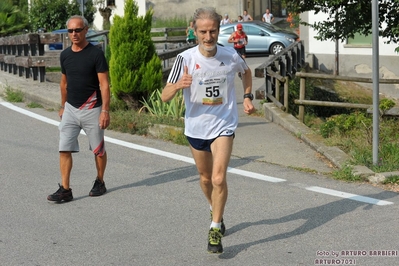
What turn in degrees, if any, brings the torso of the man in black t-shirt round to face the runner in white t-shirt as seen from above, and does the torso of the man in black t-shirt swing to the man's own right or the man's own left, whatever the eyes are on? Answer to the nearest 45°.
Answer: approximately 90° to the man's own left

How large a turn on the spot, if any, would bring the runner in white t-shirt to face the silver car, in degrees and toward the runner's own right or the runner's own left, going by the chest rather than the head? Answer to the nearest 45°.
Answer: approximately 180°

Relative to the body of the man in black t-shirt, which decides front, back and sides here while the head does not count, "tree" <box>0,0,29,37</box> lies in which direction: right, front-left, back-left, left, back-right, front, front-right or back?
back-right

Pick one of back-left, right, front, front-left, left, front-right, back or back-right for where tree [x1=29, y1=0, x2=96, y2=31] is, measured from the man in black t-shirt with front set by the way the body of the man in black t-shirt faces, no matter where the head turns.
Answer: back-right

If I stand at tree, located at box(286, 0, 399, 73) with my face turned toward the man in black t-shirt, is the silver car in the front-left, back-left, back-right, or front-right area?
back-right

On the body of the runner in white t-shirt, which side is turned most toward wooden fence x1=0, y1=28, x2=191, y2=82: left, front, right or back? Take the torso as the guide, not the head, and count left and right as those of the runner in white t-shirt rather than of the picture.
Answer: back

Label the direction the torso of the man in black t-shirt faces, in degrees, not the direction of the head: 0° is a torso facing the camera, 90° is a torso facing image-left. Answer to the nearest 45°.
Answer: approximately 45°

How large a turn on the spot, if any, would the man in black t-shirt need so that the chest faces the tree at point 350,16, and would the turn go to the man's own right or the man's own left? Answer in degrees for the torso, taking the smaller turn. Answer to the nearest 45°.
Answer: approximately 180°

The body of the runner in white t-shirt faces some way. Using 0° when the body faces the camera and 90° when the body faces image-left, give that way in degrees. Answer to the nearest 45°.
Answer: approximately 0°

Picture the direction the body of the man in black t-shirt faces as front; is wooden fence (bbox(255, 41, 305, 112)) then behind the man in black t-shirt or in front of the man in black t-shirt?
behind

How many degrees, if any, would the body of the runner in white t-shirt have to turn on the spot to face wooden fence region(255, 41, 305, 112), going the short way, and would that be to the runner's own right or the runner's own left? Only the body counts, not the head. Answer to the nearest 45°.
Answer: approximately 180°

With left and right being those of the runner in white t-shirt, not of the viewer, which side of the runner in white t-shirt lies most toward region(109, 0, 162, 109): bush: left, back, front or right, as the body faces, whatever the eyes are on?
back
